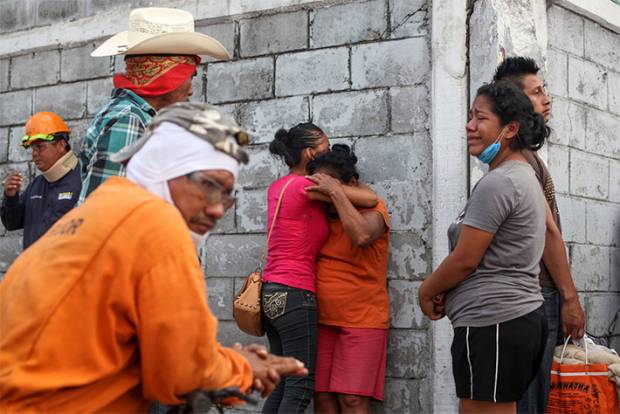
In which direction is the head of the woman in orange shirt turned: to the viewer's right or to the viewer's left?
to the viewer's left

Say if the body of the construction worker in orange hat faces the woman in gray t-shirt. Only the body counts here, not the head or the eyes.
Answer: no

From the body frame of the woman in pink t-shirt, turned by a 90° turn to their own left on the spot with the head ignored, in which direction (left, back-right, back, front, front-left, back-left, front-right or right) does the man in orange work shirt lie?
back-left

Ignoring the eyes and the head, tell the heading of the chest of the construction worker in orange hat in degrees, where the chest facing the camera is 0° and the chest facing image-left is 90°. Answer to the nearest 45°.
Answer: approximately 45°

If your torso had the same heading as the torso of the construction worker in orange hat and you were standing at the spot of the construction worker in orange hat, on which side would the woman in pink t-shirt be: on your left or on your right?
on your left

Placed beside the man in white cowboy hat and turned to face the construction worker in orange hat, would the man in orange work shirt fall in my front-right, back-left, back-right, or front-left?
back-left

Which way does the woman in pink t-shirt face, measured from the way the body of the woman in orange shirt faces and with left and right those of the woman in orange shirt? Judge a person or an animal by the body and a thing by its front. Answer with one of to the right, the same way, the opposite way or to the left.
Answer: the opposite way

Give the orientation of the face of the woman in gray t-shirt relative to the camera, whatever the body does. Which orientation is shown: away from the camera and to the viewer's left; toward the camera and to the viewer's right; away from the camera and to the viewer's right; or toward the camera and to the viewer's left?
toward the camera and to the viewer's left

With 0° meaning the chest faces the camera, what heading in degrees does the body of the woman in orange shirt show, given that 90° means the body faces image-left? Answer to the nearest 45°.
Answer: approximately 45°

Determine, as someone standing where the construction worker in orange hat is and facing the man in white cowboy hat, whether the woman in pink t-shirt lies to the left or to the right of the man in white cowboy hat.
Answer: left
